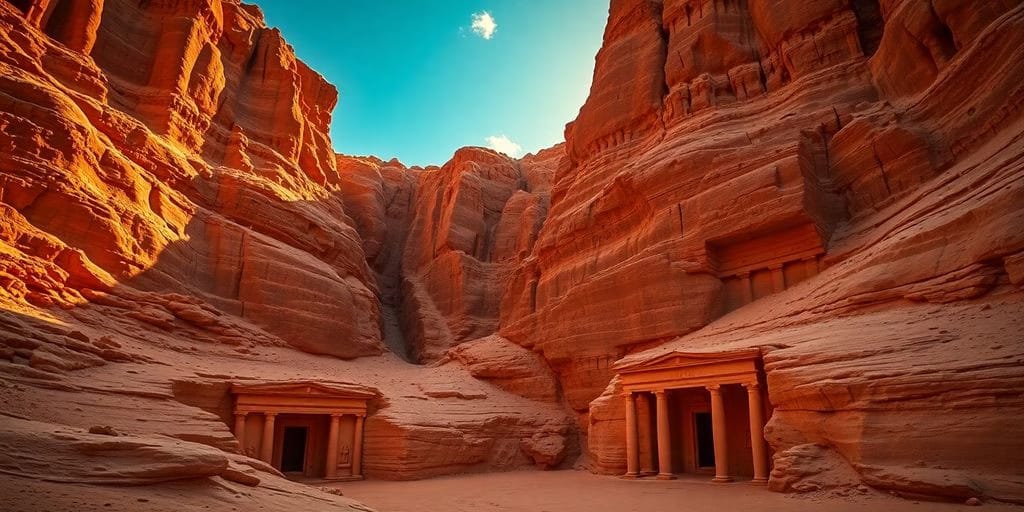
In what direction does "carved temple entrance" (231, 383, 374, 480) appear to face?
toward the camera

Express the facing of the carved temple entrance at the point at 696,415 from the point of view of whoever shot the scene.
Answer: facing the viewer and to the left of the viewer

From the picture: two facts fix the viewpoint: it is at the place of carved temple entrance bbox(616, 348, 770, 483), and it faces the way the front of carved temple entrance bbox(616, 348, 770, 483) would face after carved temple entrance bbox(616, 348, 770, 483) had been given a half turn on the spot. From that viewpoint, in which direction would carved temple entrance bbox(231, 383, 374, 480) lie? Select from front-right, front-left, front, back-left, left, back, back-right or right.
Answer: back-left
